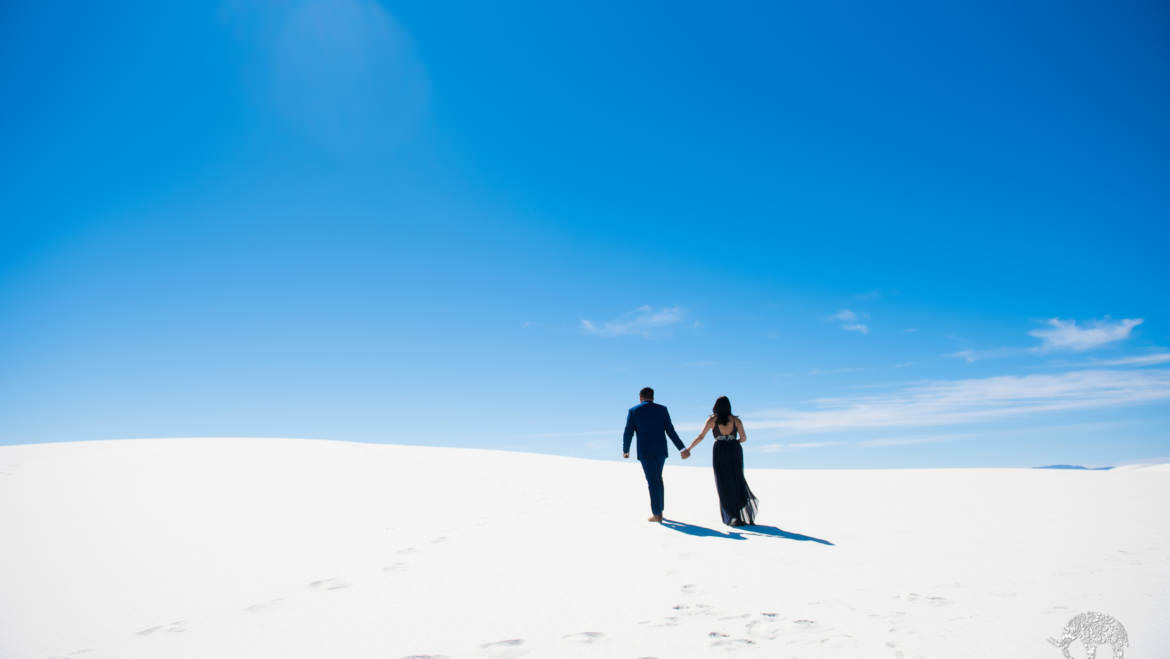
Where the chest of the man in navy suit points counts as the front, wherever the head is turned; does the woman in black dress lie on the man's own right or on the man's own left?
on the man's own right

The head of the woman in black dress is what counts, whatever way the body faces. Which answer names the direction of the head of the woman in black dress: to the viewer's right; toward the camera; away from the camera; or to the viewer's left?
away from the camera

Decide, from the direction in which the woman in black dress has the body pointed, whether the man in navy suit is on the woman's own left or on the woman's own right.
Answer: on the woman's own left

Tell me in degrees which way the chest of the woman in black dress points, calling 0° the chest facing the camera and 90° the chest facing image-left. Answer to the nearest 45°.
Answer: approximately 180°

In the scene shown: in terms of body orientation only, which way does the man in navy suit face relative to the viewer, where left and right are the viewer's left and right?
facing away from the viewer

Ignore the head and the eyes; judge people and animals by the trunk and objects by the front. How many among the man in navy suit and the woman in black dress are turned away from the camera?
2

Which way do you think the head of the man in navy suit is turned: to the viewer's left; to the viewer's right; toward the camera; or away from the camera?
away from the camera
